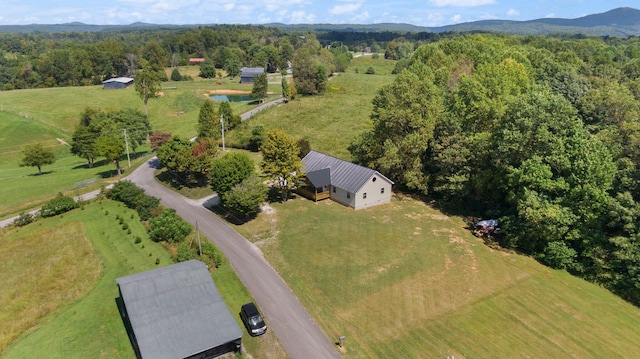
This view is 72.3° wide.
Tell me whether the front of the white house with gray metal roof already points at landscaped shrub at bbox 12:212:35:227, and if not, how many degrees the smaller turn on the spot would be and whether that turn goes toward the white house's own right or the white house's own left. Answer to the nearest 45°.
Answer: approximately 45° to the white house's own right

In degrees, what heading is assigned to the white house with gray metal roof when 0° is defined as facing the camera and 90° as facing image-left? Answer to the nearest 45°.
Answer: approximately 45°

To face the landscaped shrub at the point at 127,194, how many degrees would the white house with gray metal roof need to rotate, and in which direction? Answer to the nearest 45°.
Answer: approximately 45° to its right

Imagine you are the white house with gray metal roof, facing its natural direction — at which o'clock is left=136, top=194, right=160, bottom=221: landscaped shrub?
The landscaped shrub is roughly at 1 o'clock from the white house with gray metal roof.

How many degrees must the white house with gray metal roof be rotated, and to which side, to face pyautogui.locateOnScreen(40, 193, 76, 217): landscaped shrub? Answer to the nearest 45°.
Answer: approximately 45° to its right

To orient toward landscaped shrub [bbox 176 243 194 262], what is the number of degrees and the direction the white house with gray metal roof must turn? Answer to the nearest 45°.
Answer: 0° — it already faces it

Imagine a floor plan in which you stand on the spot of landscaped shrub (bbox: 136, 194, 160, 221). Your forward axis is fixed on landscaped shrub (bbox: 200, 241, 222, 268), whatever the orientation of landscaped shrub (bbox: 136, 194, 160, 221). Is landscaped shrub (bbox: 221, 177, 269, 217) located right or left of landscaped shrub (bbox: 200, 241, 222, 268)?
left

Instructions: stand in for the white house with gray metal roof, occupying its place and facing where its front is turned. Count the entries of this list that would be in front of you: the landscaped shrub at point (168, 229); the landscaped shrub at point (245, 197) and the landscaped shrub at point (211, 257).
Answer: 3

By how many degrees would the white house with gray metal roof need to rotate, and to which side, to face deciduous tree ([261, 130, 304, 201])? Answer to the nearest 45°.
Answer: approximately 45° to its right

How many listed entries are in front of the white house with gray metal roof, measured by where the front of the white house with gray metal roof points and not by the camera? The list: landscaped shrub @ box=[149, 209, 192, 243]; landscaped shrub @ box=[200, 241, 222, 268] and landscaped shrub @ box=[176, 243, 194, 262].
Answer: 3
